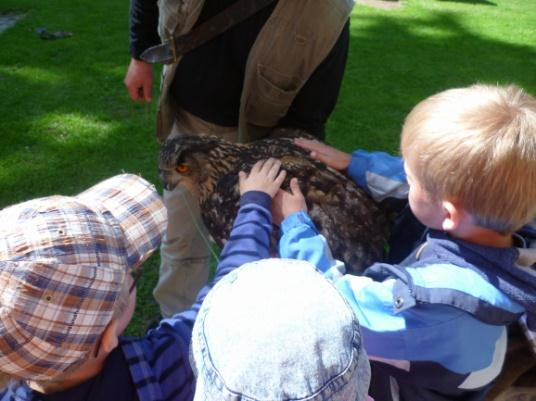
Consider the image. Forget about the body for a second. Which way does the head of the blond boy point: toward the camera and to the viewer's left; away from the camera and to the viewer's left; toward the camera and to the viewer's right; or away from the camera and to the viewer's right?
away from the camera and to the viewer's left

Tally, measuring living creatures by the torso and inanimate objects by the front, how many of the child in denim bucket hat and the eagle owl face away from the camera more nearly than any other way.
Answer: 1

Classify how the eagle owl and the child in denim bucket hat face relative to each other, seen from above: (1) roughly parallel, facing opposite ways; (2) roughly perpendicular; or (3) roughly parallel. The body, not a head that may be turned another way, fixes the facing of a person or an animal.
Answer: roughly perpendicular

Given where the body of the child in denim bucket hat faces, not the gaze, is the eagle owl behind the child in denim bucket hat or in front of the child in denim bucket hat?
in front

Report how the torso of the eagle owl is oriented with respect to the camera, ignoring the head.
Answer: to the viewer's left

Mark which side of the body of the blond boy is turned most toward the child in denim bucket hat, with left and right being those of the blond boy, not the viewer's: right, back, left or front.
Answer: left

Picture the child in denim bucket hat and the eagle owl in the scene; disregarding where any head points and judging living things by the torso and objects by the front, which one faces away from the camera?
the child in denim bucket hat

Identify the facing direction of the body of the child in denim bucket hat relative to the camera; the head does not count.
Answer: away from the camera

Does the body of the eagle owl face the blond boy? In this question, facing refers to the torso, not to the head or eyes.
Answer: no

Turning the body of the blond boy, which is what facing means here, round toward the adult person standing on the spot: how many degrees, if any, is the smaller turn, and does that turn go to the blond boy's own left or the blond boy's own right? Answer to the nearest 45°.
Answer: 0° — they already face them

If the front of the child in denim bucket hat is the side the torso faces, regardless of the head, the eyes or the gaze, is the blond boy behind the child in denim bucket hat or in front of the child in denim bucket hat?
in front

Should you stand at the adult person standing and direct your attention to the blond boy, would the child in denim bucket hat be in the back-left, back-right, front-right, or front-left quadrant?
front-right

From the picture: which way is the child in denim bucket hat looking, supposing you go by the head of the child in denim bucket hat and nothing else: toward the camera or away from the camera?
away from the camera

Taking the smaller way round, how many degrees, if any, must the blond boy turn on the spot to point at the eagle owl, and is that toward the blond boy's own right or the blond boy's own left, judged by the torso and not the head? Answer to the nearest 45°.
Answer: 0° — they already face it

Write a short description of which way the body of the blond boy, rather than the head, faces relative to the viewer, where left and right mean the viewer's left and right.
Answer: facing away from the viewer and to the left of the viewer
